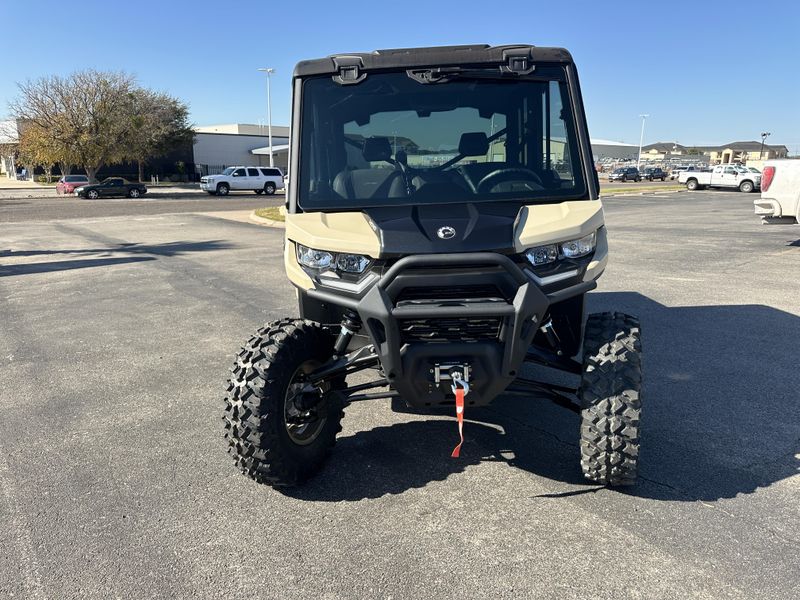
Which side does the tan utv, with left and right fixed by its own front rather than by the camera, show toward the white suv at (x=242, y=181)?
back

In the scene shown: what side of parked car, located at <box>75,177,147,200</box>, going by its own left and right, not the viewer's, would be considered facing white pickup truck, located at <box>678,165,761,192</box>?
back

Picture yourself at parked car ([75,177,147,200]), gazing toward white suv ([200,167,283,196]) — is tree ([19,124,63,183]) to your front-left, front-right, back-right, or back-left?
back-left

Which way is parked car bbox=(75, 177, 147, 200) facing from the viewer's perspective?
to the viewer's left

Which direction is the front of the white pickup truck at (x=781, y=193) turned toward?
to the viewer's right

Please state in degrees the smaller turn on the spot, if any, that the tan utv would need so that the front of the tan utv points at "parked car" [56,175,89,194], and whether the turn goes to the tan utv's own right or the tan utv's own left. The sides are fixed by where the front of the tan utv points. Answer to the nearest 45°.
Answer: approximately 135° to the tan utv's own right

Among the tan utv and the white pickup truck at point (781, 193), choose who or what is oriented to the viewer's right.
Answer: the white pickup truck
